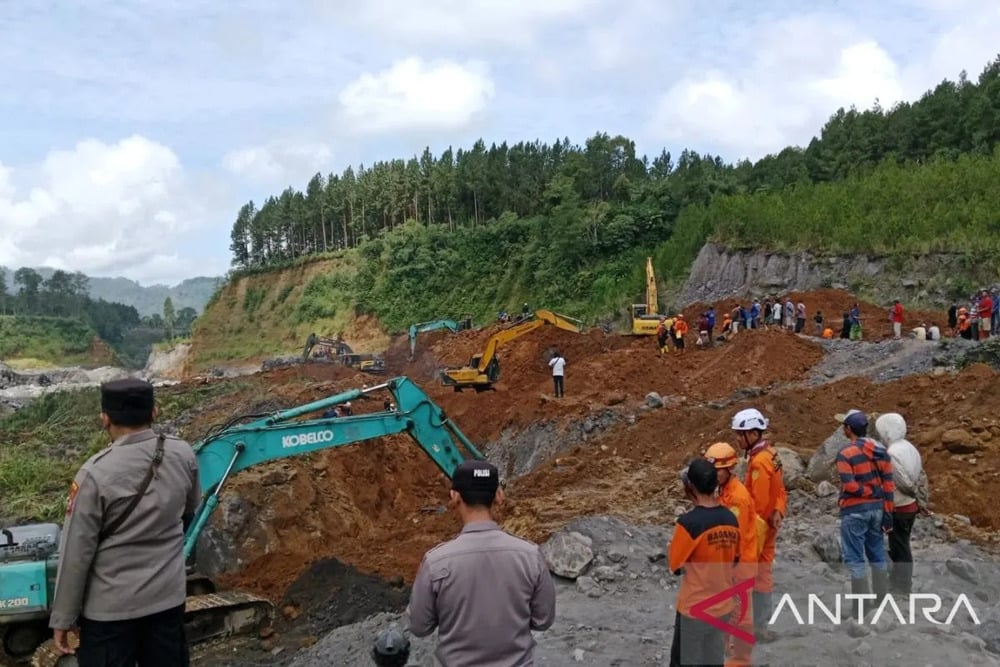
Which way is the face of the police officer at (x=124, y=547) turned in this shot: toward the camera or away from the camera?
away from the camera

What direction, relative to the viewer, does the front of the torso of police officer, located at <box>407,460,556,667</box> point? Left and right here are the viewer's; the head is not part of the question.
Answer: facing away from the viewer

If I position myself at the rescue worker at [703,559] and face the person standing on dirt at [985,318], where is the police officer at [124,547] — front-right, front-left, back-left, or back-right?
back-left

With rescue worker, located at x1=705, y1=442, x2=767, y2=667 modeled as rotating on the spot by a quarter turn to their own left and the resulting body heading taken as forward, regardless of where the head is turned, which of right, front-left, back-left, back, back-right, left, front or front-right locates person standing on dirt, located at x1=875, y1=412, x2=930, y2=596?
back-left

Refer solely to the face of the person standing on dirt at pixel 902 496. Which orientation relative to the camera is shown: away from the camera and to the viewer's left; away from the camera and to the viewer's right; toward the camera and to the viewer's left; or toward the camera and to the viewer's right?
away from the camera and to the viewer's left

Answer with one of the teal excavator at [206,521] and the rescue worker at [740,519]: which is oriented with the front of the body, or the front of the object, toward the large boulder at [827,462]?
the teal excavator

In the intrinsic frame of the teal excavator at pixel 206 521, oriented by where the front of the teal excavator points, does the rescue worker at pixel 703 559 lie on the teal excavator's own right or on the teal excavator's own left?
on the teal excavator's own right

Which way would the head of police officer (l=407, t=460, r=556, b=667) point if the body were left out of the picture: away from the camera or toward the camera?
away from the camera

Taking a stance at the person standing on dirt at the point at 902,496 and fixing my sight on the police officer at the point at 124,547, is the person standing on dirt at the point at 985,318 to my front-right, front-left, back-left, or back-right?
back-right

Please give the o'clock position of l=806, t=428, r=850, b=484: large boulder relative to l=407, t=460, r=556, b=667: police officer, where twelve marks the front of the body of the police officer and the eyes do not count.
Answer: The large boulder is roughly at 1 o'clock from the police officer.

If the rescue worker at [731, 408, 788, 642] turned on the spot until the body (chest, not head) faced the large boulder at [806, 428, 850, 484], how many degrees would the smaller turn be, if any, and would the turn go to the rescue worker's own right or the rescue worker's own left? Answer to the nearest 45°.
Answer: approximately 90° to the rescue worker's own right
